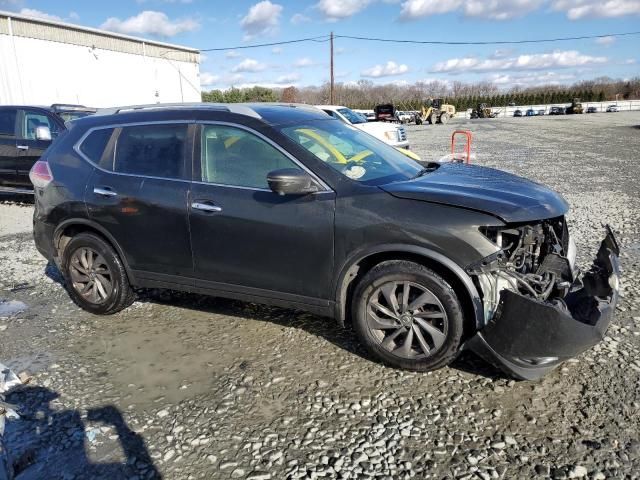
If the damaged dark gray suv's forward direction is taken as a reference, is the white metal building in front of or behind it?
behind

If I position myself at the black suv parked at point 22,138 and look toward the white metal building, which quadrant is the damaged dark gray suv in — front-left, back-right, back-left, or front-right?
back-right

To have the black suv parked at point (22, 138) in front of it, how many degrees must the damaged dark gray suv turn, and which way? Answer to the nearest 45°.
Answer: approximately 180°

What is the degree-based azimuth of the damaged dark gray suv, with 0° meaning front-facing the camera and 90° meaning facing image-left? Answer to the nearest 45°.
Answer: approximately 315°

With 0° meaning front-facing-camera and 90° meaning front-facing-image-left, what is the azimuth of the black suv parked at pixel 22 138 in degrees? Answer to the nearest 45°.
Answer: approximately 270°
